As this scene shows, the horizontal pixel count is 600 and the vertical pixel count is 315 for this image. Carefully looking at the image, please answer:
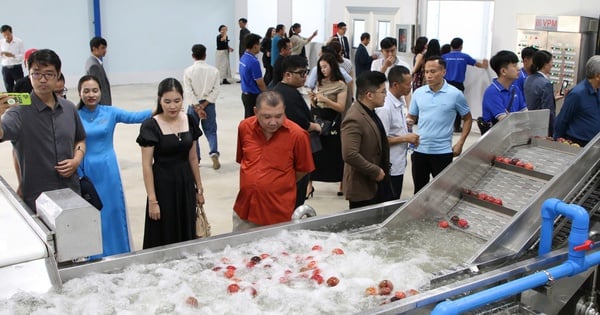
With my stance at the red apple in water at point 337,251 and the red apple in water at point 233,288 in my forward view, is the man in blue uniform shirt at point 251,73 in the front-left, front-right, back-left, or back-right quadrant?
back-right

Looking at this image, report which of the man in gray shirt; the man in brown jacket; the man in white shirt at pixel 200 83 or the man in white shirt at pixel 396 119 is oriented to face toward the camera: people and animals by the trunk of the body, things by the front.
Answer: the man in gray shirt

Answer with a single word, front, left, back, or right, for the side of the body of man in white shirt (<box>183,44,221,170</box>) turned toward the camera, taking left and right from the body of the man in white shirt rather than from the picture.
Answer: back

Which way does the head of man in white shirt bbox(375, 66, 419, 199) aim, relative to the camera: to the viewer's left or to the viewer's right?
to the viewer's right

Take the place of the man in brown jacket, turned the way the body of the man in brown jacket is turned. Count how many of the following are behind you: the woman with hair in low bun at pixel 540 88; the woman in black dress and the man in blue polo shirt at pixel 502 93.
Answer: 1

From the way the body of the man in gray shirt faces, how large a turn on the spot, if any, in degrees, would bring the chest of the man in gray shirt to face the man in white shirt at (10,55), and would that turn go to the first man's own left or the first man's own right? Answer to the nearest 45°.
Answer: approximately 180°

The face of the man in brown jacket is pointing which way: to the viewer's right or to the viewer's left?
to the viewer's right

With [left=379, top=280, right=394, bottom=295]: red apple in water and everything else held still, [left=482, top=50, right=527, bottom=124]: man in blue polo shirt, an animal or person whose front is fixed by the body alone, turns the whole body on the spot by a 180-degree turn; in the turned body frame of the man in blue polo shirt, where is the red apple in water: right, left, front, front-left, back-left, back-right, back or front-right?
back-left
